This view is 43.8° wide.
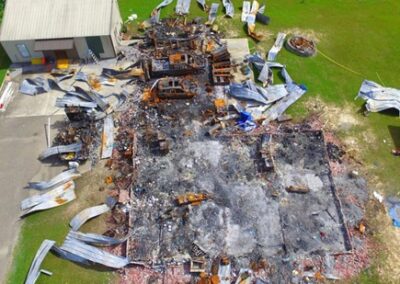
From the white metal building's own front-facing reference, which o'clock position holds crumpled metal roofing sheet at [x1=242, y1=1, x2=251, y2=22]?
The crumpled metal roofing sheet is roughly at 9 o'clock from the white metal building.

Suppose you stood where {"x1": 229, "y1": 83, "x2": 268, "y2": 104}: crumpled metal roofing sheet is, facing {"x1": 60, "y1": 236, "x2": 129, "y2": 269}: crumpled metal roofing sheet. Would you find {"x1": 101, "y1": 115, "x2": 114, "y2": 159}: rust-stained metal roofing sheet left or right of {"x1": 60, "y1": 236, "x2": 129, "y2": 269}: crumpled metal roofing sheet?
right

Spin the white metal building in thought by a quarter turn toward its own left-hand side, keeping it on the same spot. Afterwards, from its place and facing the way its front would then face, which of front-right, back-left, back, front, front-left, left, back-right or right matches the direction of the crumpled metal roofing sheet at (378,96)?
front-right

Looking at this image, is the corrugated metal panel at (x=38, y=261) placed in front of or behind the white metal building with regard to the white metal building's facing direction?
in front

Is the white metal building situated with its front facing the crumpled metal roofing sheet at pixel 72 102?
yes

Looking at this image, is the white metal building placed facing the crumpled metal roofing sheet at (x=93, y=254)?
yes

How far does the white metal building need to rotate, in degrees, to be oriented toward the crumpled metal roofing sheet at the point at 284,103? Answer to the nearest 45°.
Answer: approximately 45° to its left

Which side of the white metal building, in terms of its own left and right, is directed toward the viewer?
front

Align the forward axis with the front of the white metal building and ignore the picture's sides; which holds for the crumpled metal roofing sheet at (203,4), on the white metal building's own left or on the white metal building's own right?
on the white metal building's own left

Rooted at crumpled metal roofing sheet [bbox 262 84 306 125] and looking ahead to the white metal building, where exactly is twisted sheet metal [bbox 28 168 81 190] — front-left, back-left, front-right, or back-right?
front-left

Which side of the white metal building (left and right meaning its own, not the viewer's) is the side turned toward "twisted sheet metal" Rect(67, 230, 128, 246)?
front

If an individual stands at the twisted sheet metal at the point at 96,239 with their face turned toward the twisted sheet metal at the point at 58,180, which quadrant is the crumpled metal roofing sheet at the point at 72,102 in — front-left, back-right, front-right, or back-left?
front-right

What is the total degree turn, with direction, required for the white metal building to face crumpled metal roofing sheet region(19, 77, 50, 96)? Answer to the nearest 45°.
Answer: approximately 45° to its right

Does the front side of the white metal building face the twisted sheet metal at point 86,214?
yes

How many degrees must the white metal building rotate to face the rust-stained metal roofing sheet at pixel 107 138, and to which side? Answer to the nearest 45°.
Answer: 0° — it already faces it
